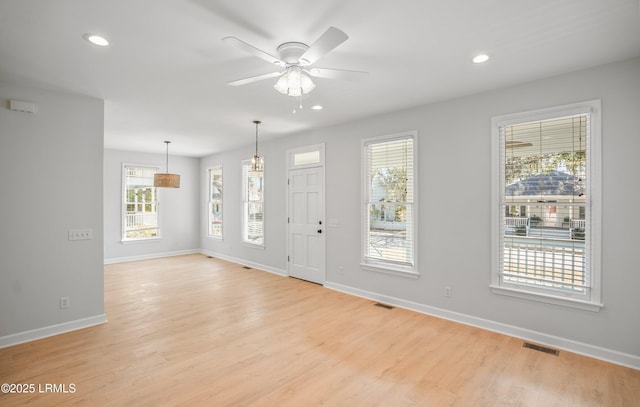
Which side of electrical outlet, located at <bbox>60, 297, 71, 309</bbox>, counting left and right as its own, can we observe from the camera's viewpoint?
front

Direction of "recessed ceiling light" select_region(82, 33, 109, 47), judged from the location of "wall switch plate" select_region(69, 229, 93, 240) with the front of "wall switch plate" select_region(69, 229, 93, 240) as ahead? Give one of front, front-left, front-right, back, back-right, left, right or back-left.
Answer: front

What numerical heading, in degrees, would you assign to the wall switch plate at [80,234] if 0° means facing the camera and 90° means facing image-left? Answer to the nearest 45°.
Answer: approximately 0°

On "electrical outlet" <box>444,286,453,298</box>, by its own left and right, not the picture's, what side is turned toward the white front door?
right
